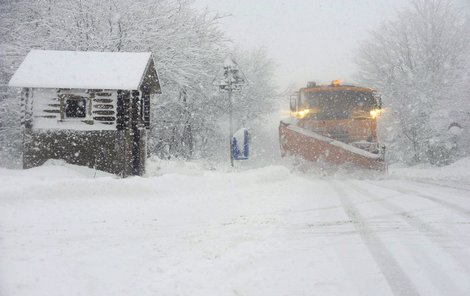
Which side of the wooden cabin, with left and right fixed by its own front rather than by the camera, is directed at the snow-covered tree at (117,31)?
back

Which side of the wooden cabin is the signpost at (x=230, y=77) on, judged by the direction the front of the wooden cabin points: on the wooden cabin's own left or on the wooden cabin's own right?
on the wooden cabin's own left

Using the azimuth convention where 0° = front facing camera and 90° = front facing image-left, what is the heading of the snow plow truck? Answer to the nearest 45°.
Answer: approximately 0°

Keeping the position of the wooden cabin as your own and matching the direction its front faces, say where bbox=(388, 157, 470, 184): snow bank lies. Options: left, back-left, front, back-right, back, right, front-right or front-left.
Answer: left

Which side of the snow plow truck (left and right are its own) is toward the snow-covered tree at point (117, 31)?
right

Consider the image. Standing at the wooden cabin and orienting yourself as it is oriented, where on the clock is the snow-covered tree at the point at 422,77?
The snow-covered tree is roughly at 8 o'clock from the wooden cabin.

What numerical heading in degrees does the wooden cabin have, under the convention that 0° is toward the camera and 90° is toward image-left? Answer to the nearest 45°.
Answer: approximately 0°

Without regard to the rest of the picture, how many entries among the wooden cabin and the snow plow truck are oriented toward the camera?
2

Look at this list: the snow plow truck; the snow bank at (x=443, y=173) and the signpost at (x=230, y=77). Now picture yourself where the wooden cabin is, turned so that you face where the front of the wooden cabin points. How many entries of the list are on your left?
3

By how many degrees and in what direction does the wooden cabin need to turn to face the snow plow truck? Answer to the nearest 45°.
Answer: approximately 90° to its left

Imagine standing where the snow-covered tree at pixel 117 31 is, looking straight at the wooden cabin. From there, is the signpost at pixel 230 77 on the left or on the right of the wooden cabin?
left
